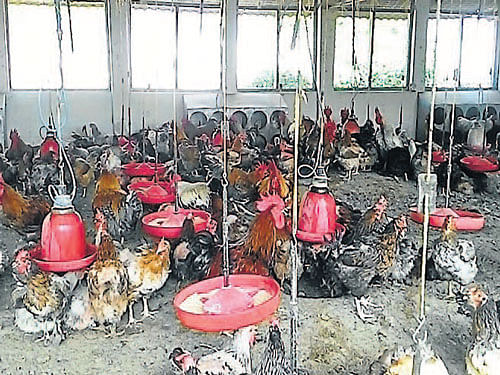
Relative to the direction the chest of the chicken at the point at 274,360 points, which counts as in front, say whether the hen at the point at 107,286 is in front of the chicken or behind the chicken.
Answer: in front

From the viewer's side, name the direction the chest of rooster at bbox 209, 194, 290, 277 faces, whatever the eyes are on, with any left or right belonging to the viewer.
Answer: facing to the right of the viewer

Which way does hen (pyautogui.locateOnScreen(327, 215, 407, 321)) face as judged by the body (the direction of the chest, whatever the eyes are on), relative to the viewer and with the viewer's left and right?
facing to the right of the viewer
